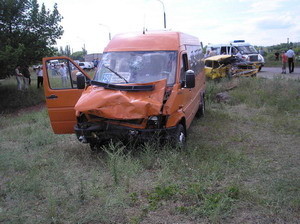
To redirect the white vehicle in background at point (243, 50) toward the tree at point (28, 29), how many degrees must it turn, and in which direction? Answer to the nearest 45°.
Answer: approximately 90° to its right

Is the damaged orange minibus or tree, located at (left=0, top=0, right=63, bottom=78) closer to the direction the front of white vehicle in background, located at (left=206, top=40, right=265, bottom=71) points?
the damaged orange minibus

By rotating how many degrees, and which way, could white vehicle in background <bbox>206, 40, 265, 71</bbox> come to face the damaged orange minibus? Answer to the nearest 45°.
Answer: approximately 45° to its right

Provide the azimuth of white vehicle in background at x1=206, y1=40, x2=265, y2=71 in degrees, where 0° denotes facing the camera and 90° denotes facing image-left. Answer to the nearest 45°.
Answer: approximately 315°

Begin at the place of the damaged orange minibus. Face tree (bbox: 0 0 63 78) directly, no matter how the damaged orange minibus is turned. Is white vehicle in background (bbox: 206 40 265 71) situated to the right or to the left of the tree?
right
